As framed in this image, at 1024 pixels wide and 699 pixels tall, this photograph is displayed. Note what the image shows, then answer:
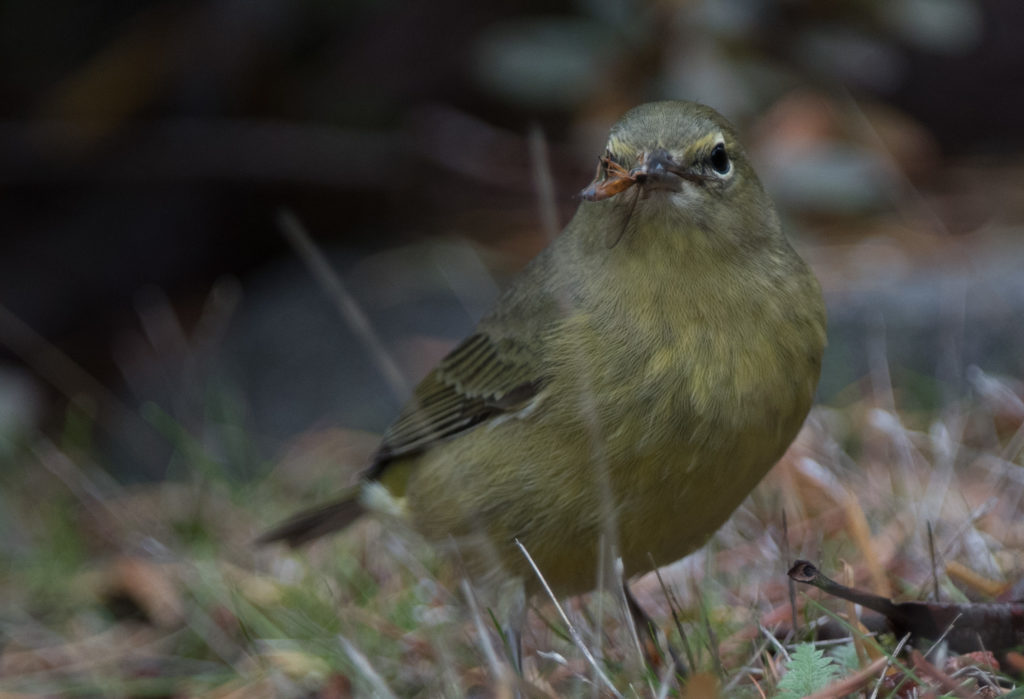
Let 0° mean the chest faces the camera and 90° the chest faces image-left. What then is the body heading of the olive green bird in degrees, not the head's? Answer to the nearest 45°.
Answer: approximately 315°
